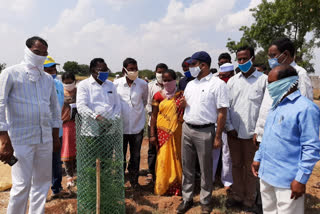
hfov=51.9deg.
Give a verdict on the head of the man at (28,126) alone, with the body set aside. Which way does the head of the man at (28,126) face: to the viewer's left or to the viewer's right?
to the viewer's right

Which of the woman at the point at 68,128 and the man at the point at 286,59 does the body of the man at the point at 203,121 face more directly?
the woman

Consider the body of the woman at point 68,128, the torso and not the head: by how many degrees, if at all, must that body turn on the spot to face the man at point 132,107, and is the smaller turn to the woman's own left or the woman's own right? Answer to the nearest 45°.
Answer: approximately 45° to the woman's own left

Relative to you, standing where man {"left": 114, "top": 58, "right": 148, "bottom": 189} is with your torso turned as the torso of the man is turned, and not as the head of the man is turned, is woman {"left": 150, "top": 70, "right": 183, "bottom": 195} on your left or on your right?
on your left

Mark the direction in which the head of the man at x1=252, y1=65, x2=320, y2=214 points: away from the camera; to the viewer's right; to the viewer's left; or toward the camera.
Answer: to the viewer's left

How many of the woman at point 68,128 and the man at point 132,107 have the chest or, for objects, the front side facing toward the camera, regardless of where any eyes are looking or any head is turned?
2

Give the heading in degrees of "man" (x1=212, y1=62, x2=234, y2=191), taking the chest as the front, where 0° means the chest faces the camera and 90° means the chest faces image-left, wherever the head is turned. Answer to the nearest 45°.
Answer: approximately 45°

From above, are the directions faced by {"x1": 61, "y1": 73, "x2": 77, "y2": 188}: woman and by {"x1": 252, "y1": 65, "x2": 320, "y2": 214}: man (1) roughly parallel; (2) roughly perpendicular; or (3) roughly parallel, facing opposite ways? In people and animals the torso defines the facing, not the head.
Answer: roughly perpendicular
